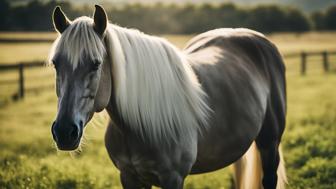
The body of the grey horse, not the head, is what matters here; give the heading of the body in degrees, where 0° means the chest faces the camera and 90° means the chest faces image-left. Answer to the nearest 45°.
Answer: approximately 45°
